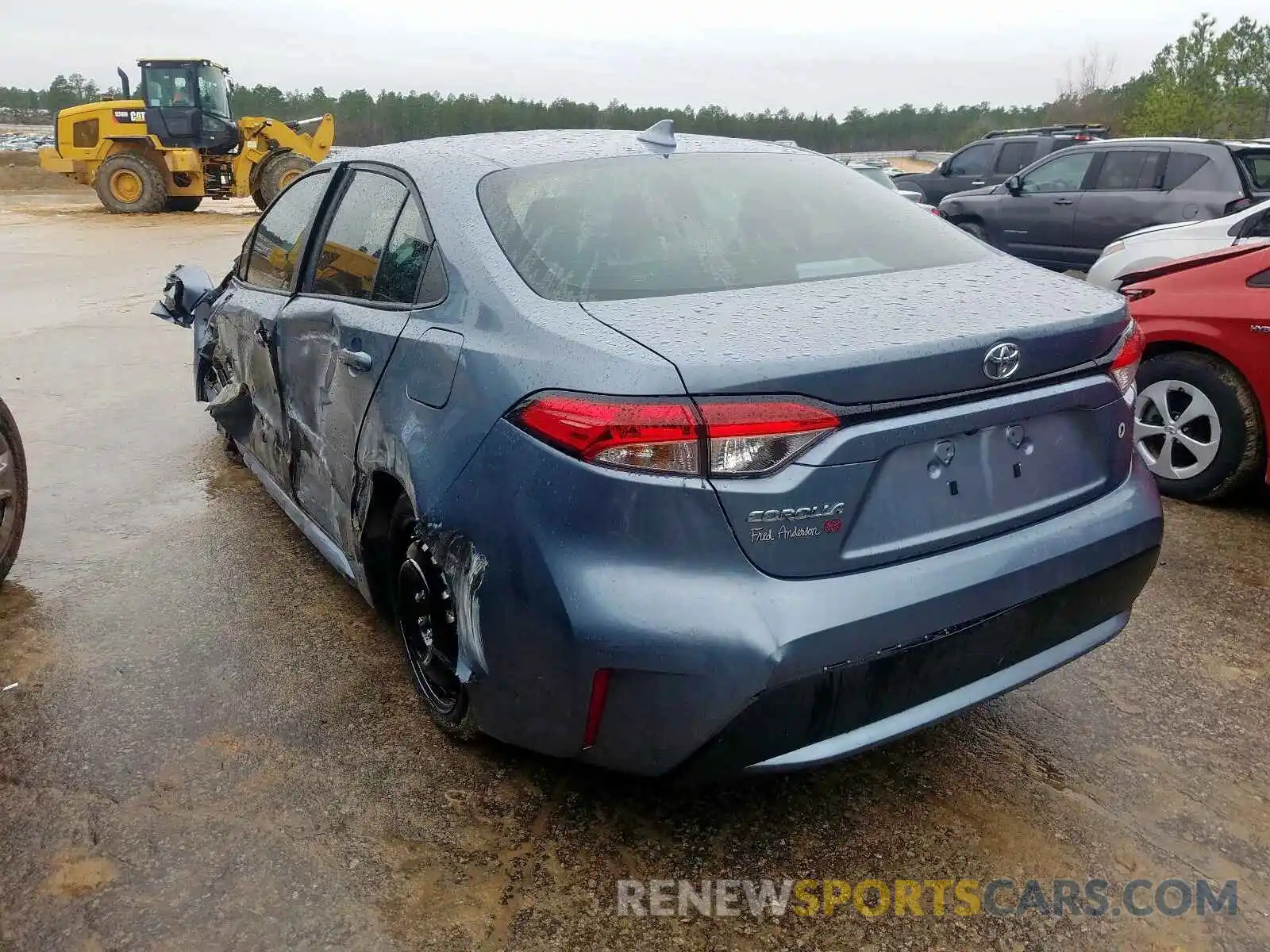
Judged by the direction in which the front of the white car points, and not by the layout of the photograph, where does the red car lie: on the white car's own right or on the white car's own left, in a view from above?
on the white car's own left

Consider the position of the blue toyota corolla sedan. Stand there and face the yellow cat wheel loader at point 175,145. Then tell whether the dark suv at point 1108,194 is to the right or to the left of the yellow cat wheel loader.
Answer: right

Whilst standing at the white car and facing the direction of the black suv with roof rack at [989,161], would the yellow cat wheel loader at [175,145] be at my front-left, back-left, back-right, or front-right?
front-left

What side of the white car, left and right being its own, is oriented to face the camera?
left

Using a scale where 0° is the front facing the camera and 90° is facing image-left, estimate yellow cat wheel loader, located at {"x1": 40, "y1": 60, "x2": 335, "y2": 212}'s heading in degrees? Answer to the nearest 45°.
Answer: approximately 270°

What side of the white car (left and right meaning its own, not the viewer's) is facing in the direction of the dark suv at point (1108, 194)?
right

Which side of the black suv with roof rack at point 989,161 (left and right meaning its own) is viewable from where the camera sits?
left

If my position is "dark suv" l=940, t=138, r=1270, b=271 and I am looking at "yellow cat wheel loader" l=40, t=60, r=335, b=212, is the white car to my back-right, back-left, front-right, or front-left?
back-left

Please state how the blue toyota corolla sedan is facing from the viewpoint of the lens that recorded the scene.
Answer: facing away from the viewer and to the left of the viewer

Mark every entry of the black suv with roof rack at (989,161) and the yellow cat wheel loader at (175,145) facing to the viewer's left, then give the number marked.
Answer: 1
